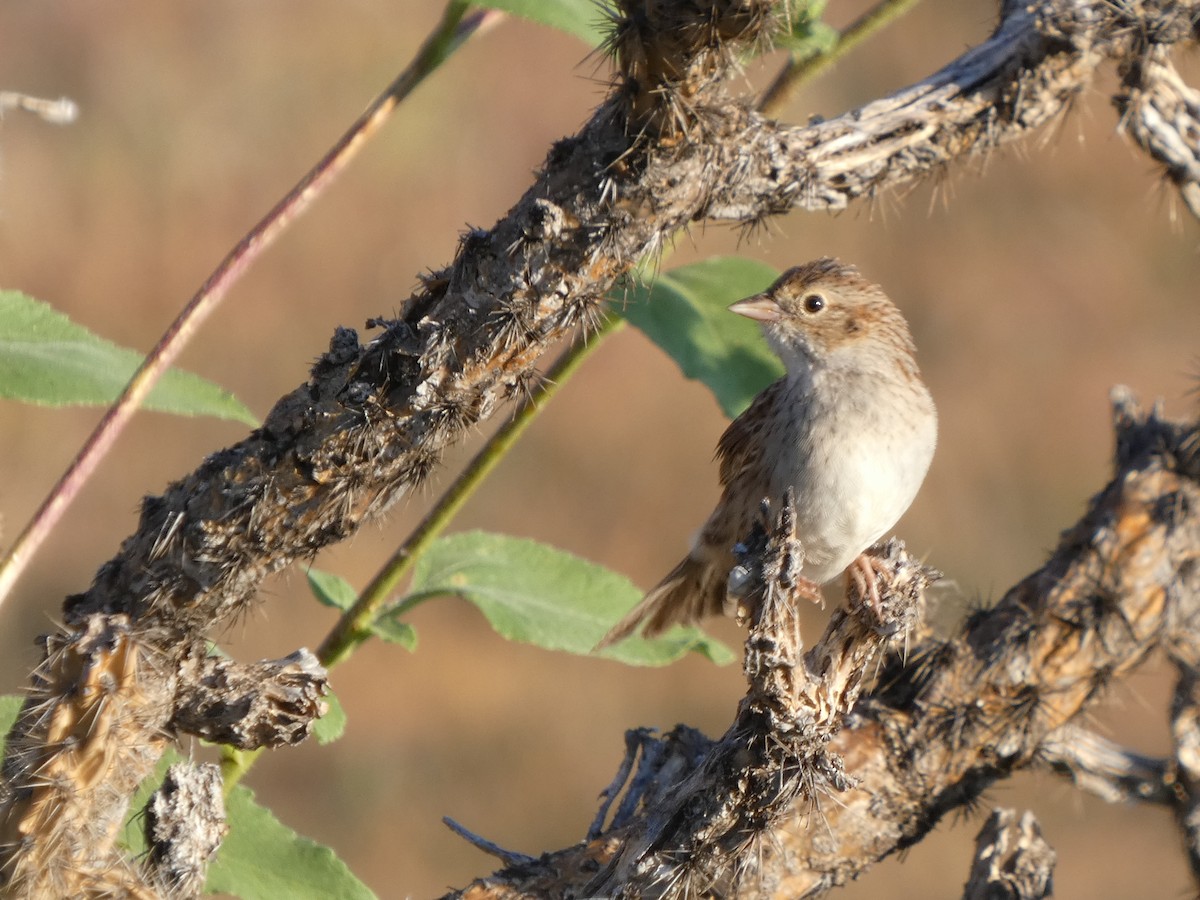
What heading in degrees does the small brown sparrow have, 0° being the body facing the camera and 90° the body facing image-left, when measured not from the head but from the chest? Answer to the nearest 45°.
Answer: approximately 315°
